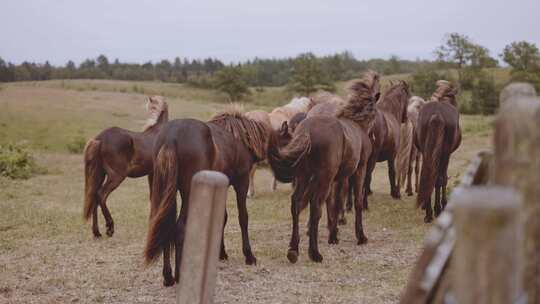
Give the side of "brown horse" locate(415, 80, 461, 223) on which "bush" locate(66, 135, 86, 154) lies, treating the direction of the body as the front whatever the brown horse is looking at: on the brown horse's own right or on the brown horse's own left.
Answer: on the brown horse's own left

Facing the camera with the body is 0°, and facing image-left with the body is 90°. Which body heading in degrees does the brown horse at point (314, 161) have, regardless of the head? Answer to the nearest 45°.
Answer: approximately 225°

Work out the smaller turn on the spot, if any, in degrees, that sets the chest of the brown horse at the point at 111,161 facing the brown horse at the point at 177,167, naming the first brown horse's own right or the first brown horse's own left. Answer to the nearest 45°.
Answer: approximately 135° to the first brown horse's own right

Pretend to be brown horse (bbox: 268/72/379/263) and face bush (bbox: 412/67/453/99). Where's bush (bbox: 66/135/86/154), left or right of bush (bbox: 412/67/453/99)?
left

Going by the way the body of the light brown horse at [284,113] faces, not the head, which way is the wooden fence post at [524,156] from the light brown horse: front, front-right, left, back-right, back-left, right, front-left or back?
right

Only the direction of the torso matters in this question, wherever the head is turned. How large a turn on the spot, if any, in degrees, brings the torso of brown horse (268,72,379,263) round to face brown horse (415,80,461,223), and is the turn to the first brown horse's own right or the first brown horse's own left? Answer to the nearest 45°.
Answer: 0° — it already faces it

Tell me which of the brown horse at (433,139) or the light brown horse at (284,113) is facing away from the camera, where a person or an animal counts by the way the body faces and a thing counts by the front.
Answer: the brown horse

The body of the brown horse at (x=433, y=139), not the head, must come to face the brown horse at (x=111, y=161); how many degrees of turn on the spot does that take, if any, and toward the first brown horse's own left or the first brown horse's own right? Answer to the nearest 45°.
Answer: approximately 90° to the first brown horse's own left

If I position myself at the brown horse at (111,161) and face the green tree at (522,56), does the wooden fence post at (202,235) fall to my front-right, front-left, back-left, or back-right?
back-right

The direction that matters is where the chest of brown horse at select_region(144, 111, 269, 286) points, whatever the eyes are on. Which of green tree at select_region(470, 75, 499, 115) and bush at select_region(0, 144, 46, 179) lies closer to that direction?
the green tree

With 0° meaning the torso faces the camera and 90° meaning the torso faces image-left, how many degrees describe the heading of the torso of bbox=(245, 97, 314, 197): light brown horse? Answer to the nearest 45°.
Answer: approximately 270°

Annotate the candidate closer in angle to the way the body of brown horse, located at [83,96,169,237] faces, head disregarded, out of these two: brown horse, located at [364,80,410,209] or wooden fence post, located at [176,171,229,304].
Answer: the brown horse

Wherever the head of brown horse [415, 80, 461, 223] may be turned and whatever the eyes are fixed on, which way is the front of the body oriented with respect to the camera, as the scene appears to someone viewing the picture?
away from the camera
